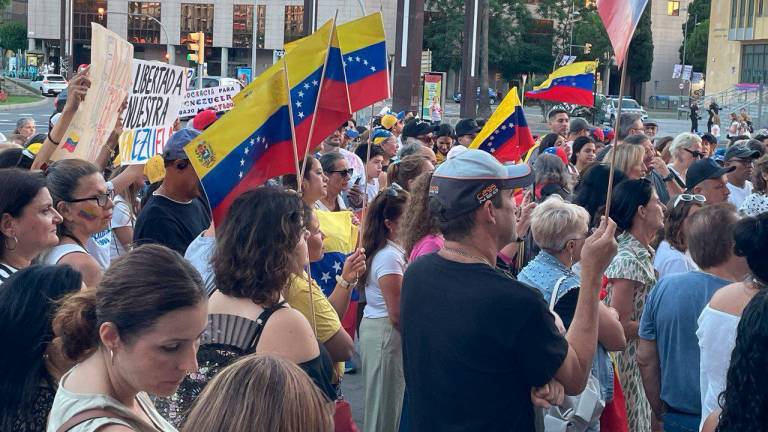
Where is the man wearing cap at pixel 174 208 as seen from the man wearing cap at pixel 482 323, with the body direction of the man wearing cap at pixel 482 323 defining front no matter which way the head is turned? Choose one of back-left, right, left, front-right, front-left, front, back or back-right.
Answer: left

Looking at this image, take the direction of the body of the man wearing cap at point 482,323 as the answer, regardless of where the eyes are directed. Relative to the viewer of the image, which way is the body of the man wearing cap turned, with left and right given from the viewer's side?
facing away from the viewer and to the right of the viewer

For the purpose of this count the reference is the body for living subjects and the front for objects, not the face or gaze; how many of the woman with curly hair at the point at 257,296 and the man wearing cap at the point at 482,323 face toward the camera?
0

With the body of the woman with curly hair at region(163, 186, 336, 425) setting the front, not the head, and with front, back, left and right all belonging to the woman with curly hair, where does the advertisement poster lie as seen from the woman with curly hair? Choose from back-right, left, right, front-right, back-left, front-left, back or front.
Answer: front-left

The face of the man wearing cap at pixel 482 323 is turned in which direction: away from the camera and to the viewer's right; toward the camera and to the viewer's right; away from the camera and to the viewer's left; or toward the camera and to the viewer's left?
away from the camera and to the viewer's right

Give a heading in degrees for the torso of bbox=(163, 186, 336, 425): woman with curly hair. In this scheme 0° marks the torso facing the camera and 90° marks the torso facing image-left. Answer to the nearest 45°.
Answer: approximately 225°

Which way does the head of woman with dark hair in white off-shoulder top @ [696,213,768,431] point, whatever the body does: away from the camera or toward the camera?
away from the camera

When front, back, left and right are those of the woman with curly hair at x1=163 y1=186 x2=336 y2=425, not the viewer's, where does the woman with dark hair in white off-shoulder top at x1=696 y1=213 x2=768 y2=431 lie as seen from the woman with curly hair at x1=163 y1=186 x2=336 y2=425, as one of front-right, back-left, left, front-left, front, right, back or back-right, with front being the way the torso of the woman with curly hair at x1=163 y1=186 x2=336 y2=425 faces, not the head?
front-right

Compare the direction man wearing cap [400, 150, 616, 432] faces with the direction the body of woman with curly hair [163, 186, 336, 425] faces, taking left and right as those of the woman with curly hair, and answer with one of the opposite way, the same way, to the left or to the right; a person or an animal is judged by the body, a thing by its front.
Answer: the same way

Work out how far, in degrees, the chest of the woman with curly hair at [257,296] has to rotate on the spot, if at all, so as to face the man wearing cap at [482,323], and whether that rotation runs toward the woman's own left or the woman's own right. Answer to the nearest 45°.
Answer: approximately 45° to the woman's own right

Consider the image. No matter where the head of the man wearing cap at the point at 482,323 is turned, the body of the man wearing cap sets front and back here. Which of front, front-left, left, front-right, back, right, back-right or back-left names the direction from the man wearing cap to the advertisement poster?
front-left

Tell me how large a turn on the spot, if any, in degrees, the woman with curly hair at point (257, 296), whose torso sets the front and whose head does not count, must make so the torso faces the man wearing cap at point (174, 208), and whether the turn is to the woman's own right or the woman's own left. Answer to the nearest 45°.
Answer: approximately 45° to the woman's own left
